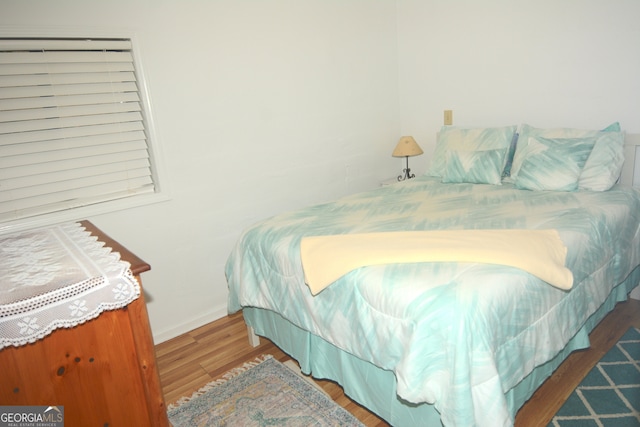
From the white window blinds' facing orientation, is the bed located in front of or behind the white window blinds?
in front

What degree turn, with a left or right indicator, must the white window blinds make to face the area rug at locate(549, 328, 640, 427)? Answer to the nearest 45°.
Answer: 0° — it already faces it

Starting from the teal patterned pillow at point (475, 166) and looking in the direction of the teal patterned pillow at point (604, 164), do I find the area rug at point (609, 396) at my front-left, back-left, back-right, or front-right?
front-right

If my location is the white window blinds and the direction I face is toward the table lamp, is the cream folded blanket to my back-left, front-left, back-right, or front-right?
front-right

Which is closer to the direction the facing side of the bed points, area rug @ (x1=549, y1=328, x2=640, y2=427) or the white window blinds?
the white window blinds

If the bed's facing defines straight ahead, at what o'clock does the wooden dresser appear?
The wooden dresser is roughly at 12 o'clock from the bed.

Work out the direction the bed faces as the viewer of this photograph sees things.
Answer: facing the viewer and to the left of the viewer

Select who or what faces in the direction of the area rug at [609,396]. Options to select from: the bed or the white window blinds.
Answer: the white window blinds

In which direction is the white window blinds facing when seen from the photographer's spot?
facing the viewer and to the right of the viewer

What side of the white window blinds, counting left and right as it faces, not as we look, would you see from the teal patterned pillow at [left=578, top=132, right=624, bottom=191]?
front

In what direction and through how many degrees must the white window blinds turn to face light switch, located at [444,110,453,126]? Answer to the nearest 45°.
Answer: approximately 45° to its left

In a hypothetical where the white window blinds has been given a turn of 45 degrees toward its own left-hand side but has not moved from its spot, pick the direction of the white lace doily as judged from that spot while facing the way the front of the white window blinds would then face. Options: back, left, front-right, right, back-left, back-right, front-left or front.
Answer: right

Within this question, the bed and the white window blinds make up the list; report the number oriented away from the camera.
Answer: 0

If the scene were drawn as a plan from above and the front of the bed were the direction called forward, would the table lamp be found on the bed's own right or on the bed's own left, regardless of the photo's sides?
on the bed's own right

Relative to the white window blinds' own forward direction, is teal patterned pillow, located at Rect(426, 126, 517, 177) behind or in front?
in front

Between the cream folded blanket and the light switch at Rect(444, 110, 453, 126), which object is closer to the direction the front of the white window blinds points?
the cream folded blanket
